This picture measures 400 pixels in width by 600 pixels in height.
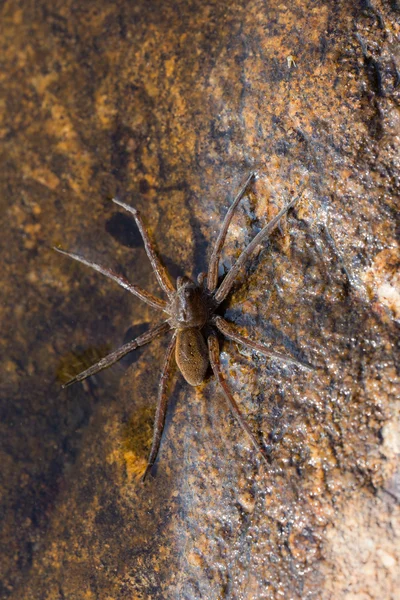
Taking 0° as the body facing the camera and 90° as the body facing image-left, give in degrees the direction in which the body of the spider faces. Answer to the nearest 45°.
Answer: approximately 180°
